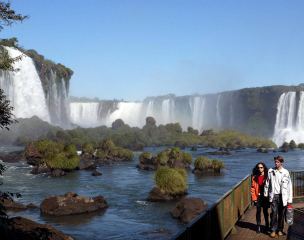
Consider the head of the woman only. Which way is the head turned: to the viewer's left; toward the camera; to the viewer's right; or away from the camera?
toward the camera

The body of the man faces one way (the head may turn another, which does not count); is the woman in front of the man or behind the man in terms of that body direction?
behind

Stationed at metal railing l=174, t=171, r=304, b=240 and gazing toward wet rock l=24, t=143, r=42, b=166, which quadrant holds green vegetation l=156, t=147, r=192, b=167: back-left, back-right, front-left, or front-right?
front-right

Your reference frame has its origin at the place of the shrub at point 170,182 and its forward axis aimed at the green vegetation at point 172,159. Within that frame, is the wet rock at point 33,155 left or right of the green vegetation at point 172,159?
left

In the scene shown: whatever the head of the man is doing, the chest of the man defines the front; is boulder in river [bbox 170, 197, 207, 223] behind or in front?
behind

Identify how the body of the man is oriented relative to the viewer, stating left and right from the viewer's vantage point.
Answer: facing the viewer

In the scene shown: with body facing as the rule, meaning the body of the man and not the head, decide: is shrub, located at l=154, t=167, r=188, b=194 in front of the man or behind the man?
behind

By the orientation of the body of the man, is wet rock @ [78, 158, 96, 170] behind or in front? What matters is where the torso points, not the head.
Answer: behind

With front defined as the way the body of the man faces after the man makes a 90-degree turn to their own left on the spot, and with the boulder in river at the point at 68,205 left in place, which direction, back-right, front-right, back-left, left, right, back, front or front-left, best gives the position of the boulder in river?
back-left
